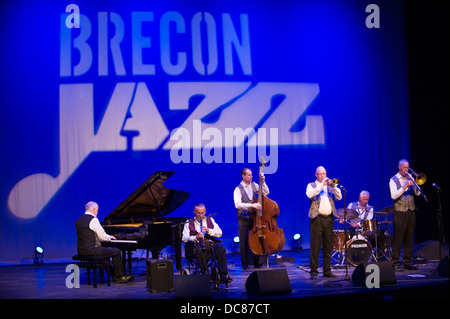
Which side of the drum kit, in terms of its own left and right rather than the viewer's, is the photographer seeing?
front

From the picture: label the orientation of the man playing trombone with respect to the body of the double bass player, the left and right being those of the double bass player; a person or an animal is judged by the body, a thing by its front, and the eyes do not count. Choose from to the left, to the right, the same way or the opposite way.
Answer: the same way

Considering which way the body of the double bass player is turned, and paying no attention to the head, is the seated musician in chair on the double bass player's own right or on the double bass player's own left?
on the double bass player's own right

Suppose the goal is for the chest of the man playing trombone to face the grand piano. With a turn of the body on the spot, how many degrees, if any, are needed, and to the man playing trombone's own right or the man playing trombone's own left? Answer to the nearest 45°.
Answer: approximately 135° to the man playing trombone's own right

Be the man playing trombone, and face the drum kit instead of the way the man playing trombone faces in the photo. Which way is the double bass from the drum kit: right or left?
left

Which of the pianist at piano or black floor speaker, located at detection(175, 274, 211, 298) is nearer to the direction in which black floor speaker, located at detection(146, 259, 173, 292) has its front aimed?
the pianist at piano

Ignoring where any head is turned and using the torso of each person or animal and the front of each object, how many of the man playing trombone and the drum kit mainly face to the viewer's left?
0

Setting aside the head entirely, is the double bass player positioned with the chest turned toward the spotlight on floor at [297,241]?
no

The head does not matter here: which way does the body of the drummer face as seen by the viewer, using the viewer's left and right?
facing the viewer and to the left of the viewer

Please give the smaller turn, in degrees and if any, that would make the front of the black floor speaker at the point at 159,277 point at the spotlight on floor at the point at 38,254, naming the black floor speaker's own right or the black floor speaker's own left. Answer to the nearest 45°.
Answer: approximately 45° to the black floor speaker's own right

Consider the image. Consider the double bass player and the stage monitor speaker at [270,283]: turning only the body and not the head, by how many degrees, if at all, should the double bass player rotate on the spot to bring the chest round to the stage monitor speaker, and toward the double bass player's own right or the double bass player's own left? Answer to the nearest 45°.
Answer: approximately 45° to the double bass player's own right
